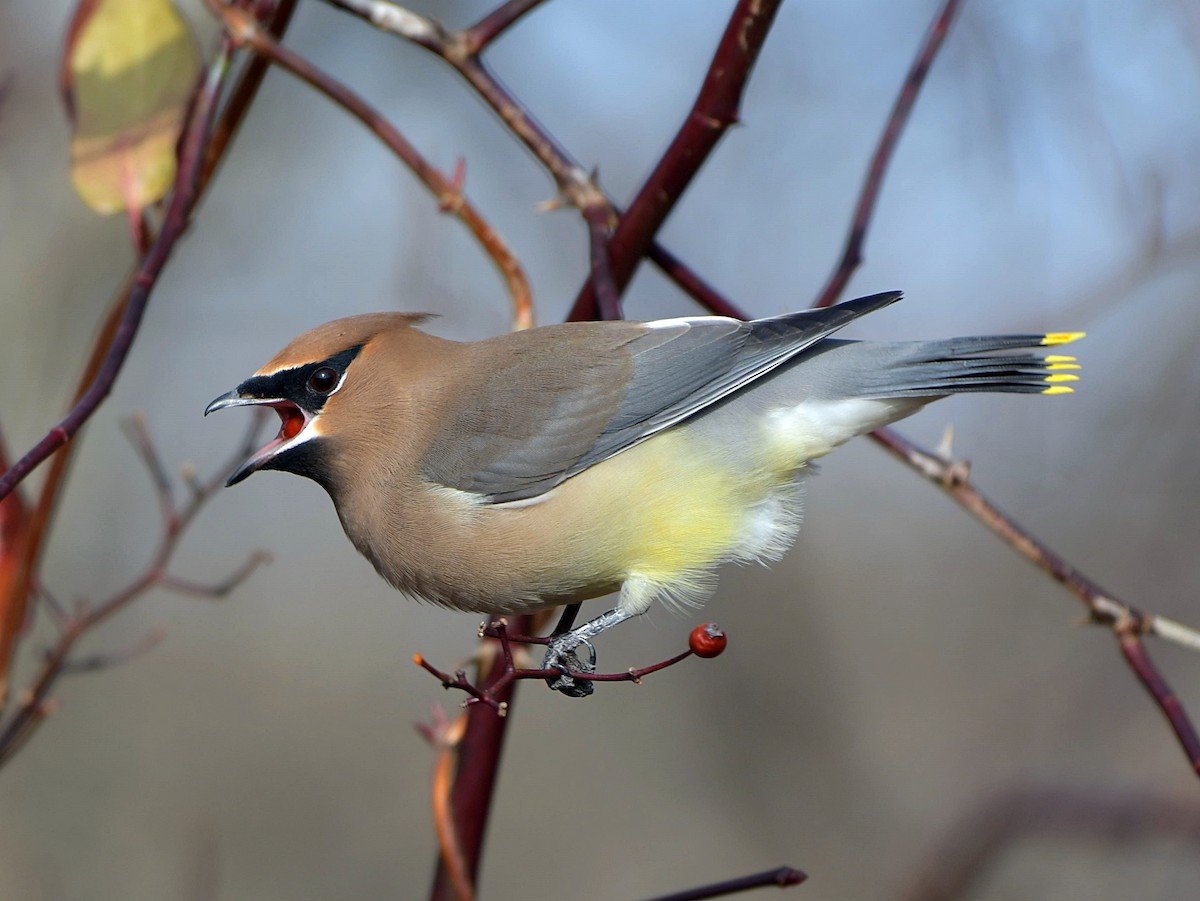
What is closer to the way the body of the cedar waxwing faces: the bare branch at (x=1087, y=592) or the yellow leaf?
the yellow leaf

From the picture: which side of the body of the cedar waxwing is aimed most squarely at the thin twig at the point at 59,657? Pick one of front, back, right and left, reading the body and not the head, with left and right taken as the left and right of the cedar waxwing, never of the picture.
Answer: front

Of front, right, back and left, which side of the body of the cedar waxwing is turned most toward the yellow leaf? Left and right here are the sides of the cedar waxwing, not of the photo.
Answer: front

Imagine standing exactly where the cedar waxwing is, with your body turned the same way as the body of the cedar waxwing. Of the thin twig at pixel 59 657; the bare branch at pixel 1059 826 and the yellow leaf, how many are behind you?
1

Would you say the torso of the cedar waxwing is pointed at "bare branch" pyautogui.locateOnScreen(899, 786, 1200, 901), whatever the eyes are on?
no

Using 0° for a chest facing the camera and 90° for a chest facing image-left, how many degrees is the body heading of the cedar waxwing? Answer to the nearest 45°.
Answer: approximately 90°

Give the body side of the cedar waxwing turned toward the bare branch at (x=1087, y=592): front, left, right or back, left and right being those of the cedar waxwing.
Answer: back
